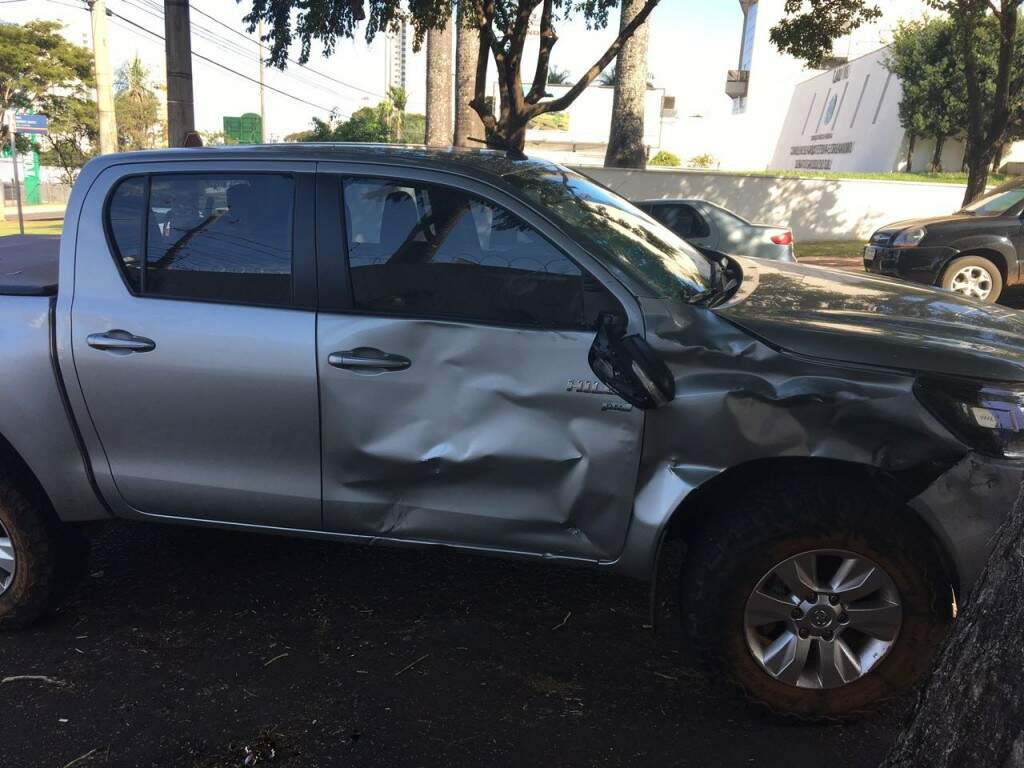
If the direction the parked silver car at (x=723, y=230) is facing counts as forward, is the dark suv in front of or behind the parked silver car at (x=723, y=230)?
behind

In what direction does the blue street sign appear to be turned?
toward the camera

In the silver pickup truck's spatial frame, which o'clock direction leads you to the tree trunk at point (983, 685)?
The tree trunk is roughly at 2 o'clock from the silver pickup truck.

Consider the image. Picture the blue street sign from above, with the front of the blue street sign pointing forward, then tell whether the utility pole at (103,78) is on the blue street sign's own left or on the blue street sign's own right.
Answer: on the blue street sign's own left

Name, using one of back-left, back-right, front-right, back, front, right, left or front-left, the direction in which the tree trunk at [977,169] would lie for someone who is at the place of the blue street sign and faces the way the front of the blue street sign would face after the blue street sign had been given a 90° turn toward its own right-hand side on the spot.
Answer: back-left

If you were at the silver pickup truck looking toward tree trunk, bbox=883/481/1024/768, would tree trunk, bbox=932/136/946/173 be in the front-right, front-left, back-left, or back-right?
back-left

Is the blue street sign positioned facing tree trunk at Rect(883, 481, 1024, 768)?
yes

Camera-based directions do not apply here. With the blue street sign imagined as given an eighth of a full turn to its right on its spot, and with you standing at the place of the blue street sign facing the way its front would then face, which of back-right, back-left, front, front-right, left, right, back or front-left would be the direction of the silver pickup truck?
front-left

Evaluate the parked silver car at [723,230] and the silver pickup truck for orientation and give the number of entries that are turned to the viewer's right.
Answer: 1

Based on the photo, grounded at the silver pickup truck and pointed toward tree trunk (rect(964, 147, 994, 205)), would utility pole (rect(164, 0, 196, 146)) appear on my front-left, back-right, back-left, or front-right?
front-left

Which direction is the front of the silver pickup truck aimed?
to the viewer's right

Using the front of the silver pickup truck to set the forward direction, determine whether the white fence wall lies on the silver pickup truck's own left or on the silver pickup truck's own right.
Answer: on the silver pickup truck's own left

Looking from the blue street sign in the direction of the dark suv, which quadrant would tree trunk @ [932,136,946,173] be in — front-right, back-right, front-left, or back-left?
front-left

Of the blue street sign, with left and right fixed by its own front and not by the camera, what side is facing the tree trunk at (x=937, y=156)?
left
